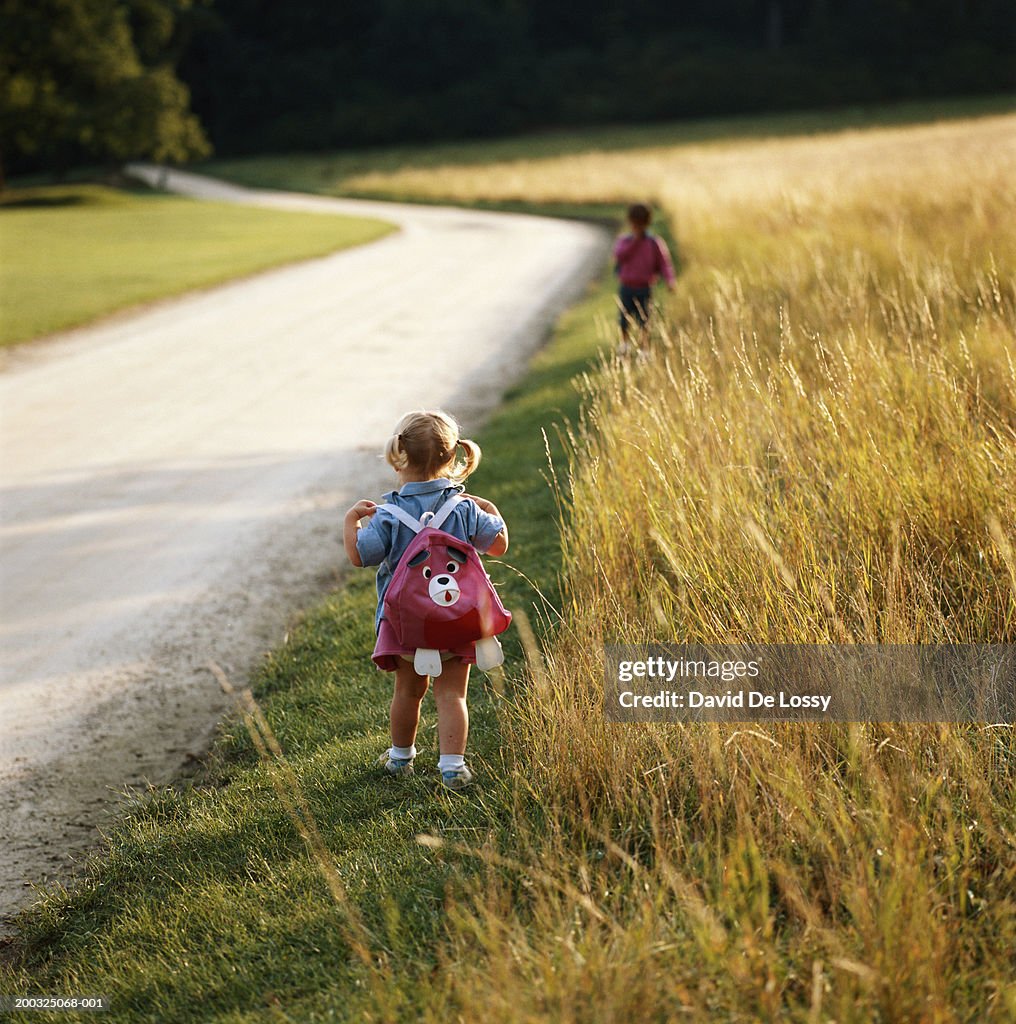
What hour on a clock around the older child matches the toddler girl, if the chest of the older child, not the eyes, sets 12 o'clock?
The toddler girl is roughly at 6 o'clock from the older child.

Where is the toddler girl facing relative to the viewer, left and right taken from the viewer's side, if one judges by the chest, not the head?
facing away from the viewer

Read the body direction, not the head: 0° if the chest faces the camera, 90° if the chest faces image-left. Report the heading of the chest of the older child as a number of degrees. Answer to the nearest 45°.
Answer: approximately 180°

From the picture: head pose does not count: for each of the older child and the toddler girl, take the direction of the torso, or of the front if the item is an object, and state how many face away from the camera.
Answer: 2

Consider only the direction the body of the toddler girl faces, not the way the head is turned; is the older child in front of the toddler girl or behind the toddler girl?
in front
